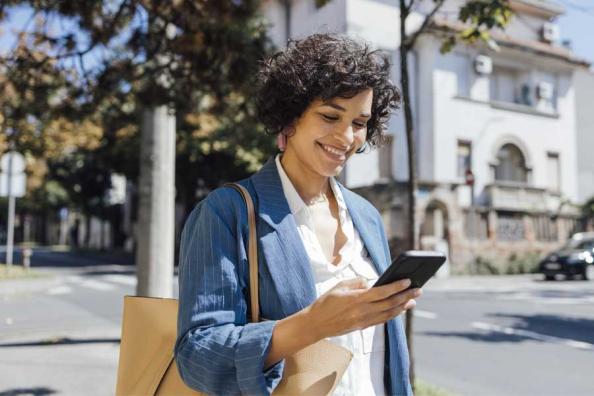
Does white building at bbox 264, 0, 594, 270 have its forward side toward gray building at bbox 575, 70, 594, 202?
no

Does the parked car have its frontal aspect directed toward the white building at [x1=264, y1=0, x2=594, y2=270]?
no

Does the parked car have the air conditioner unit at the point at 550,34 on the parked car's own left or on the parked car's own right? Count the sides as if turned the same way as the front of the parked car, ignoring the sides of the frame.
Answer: on the parked car's own right

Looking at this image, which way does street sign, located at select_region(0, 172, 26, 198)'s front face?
away from the camera

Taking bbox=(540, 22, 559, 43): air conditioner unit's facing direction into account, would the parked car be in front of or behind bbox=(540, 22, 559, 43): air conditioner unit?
in front

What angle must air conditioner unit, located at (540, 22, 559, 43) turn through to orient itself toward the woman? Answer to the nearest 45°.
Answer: approximately 45° to its right

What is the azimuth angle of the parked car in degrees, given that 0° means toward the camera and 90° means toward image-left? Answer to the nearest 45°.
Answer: approximately 45°

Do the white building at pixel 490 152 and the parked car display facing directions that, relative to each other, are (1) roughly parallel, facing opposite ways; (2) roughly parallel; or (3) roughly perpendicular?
roughly perpendicular

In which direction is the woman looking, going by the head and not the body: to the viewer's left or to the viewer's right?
to the viewer's right

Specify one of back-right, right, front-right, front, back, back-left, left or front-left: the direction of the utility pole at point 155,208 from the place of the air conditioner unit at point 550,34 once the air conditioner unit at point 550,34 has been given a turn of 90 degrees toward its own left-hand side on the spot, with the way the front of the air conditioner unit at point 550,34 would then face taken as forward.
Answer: back-right

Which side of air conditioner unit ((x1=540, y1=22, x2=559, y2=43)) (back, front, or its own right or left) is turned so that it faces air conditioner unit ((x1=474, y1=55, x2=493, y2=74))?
right

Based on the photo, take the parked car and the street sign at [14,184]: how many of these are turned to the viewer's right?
0

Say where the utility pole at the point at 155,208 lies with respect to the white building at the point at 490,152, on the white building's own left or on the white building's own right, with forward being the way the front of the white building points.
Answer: on the white building's own right

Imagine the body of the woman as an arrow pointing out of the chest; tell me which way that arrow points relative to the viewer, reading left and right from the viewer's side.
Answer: facing the viewer and to the right of the viewer

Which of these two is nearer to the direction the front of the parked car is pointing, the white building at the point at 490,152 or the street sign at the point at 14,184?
the street sign

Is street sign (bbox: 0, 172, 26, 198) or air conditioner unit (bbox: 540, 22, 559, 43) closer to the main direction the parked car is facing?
the street sign

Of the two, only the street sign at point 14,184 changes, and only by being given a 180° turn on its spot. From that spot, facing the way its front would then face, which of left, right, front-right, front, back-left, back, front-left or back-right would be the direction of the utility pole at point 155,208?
back

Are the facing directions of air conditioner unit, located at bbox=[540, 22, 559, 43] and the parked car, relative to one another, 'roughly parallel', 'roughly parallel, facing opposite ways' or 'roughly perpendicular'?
roughly perpendicular

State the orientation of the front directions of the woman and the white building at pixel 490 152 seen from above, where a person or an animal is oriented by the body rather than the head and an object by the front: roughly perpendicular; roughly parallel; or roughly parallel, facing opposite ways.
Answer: roughly parallel
